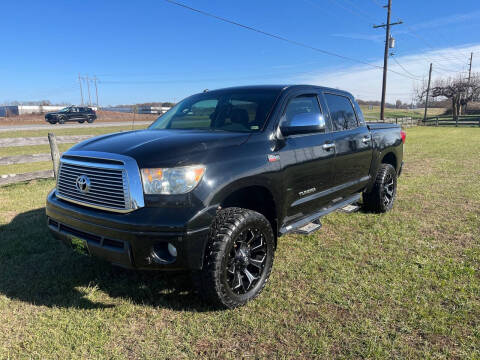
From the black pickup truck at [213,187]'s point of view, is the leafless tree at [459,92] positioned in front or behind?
behind

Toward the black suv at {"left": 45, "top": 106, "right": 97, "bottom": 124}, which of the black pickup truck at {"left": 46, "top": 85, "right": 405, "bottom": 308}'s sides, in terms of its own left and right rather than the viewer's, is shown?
right

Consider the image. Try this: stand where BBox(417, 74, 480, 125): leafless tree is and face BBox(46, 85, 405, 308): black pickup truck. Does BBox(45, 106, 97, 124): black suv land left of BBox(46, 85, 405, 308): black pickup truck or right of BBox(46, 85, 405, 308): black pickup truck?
right

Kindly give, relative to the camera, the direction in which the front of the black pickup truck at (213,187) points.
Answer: facing the viewer and to the left of the viewer
